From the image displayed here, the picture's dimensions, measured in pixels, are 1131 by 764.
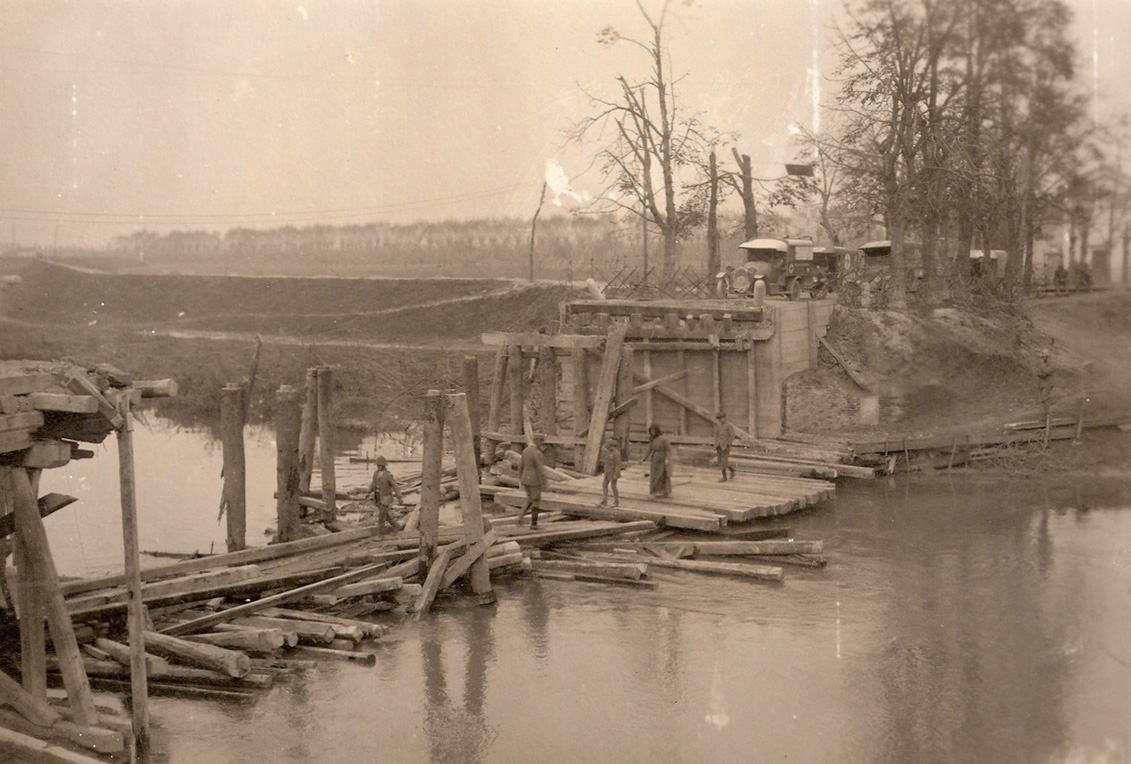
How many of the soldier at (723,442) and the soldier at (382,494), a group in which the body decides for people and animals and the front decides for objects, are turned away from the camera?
0

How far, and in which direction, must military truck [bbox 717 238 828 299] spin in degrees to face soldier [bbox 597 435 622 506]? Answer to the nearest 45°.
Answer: approximately 45° to its left

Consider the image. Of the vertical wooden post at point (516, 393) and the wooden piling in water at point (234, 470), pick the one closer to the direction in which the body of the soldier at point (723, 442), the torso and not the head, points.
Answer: the wooden piling in water

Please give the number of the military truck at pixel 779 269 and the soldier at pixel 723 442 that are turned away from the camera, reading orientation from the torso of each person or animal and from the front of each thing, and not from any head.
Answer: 0

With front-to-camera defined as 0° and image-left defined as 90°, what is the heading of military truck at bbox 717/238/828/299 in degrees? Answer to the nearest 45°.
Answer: approximately 45°

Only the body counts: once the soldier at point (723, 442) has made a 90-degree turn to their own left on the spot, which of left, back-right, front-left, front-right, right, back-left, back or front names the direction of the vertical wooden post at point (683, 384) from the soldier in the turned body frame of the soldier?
back-left

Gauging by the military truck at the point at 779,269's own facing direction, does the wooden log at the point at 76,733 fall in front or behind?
in front

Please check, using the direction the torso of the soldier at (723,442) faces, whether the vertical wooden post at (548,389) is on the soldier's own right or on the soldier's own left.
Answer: on the soldier's own right
